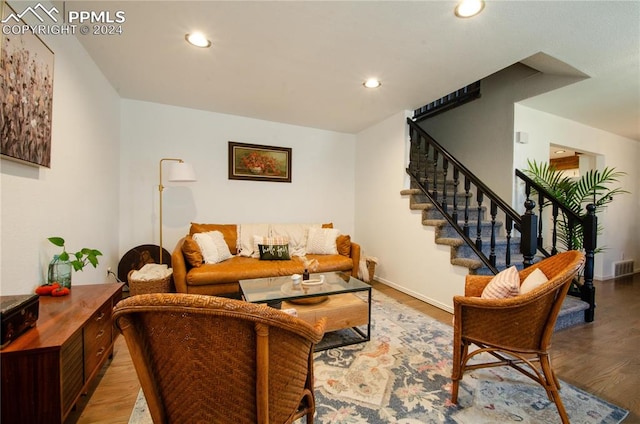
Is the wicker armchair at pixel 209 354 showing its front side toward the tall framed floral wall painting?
no

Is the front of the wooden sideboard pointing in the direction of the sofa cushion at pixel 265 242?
no

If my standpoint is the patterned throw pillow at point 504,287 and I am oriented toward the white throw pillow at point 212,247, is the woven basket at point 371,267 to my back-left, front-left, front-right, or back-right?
front-right

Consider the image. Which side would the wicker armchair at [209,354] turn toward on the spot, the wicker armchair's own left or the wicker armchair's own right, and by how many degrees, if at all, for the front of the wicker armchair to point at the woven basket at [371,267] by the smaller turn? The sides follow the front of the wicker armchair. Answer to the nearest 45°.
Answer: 0° — it already faces it

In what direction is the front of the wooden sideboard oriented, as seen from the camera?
facing the viewer and to the right of the viewer

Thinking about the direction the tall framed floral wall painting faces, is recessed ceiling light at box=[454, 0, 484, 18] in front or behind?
in front

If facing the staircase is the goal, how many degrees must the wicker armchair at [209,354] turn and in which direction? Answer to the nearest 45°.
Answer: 0° — it already faces it

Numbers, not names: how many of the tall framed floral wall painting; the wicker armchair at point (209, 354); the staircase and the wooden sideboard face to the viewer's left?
0

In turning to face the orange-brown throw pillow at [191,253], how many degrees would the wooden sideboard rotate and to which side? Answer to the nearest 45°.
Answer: approximately 90° to its left

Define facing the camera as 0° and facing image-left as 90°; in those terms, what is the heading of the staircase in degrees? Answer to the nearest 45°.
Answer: approximately 315°

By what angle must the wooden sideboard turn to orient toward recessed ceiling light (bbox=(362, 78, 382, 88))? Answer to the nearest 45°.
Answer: approximately 45° to its left

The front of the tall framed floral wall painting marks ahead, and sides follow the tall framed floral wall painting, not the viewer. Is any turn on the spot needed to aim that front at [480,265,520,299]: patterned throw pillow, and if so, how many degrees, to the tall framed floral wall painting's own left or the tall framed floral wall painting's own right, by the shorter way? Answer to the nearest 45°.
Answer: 0° — it already faces it

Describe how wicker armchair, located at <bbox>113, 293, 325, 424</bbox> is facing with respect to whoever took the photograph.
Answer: facing away from the viewer and to the right of the viewer

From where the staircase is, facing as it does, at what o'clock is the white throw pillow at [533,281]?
The white throw pillow is roughly at 1 o'clock from the staircase.

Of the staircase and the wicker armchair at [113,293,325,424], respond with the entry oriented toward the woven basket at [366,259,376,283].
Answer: the wicker armchair

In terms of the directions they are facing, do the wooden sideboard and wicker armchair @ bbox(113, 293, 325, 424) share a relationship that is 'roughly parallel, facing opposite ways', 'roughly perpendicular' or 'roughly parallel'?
roughly perpendicular

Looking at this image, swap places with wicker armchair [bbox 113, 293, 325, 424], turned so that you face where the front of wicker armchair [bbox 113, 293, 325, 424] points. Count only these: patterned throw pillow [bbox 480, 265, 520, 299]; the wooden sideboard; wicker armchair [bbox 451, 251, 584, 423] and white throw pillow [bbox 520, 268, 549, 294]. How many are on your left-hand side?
1

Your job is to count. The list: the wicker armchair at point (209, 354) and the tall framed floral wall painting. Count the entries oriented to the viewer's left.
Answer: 0

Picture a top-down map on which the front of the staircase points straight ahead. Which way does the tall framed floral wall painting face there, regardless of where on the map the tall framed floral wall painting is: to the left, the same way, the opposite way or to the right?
to the left

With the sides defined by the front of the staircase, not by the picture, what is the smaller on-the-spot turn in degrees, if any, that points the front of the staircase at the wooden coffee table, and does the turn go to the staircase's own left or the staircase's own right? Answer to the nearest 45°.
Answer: approximately 90° to the staircase's own right

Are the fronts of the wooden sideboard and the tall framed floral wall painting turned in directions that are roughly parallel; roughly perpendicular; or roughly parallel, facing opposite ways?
roughly parallel
